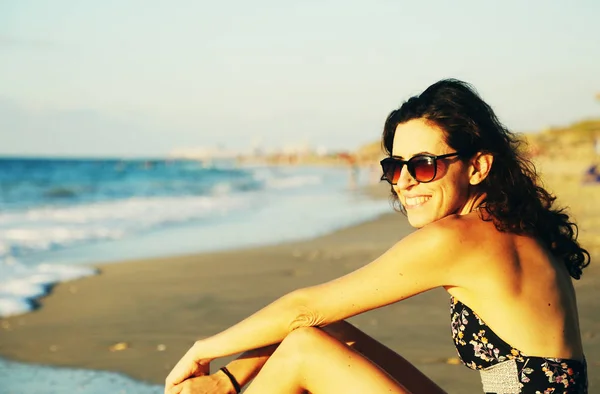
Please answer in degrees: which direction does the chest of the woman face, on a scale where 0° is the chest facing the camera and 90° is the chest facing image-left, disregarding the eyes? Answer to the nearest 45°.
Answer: approximately 90°
